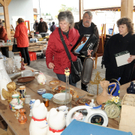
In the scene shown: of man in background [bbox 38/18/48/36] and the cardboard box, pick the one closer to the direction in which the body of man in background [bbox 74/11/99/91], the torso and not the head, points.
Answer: the cardboard box

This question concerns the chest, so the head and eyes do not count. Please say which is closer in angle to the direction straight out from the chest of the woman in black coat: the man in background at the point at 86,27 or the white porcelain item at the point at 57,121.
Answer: the white porcelain item

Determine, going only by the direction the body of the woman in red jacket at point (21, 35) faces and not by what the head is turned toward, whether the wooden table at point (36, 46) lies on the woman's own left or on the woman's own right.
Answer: on the woman's own right

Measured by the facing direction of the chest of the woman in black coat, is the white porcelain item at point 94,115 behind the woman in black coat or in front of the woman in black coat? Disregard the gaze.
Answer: in front

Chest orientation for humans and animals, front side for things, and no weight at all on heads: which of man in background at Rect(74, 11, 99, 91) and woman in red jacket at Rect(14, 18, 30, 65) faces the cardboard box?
the man in background

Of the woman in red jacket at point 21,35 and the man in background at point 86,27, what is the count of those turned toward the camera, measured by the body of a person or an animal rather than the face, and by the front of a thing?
1

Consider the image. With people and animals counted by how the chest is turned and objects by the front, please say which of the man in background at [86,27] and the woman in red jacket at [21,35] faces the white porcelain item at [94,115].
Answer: the man in background

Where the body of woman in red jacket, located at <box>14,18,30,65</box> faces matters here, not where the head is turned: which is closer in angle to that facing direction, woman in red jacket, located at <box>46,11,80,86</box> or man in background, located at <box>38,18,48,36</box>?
the man in background

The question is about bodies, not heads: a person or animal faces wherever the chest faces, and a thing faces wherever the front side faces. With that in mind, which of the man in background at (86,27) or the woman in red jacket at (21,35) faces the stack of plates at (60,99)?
the man in background

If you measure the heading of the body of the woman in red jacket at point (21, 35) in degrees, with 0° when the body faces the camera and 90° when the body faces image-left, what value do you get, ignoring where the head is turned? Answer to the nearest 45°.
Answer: approximately 135°

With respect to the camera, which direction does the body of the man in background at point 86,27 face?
toward the camera
